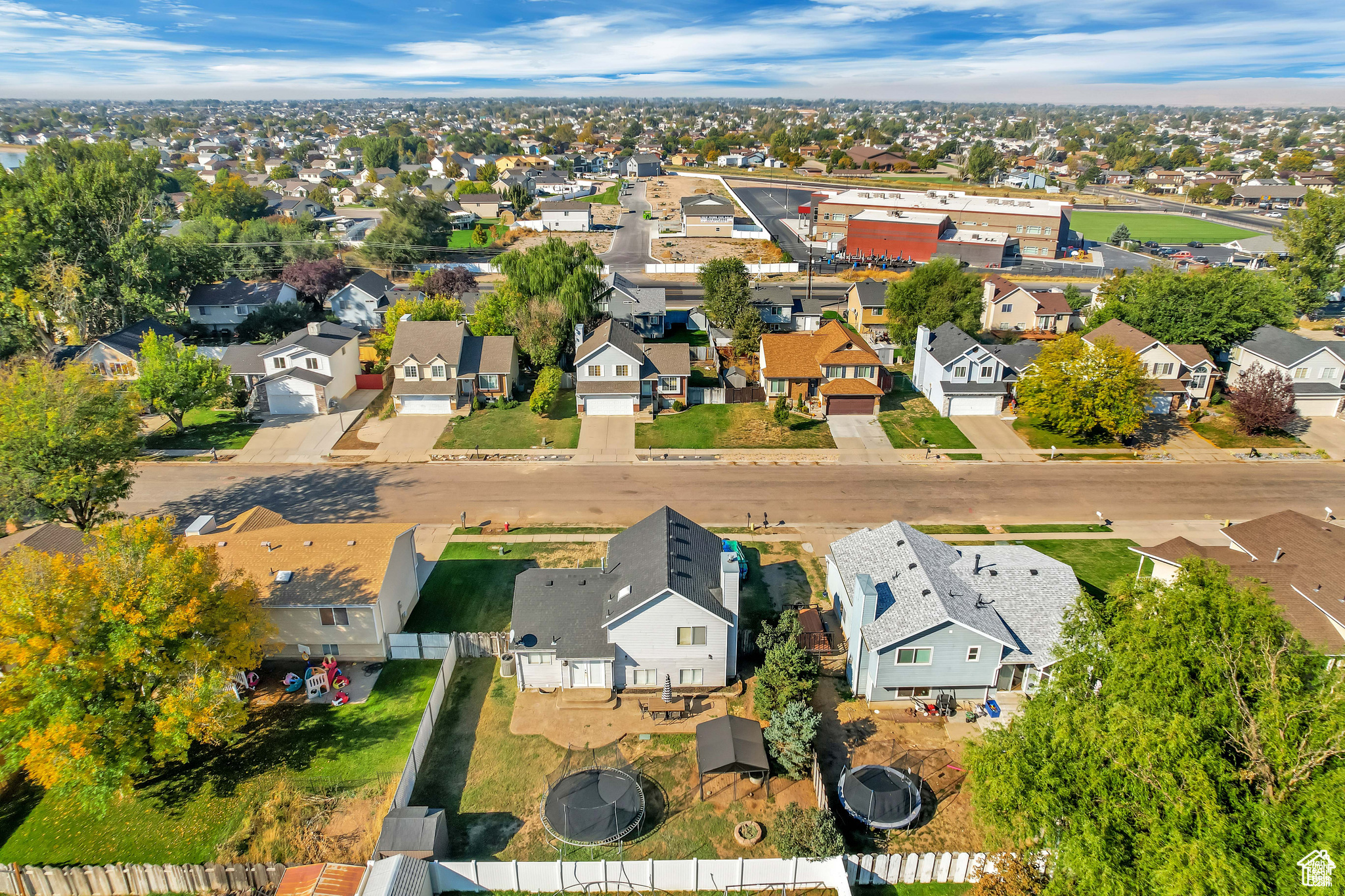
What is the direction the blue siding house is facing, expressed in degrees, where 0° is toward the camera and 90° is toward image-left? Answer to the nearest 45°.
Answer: approximately 180°

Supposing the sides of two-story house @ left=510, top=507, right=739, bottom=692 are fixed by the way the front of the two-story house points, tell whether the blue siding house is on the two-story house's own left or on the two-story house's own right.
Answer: on the two-story house's own right

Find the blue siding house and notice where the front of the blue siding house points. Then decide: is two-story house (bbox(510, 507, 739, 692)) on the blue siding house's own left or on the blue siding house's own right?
on the blue siding house's own left

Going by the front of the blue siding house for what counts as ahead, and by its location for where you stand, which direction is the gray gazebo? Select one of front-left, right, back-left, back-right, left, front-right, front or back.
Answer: back-left

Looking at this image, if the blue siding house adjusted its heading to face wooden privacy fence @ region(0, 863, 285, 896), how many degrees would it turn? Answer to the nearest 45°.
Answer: approximately 135° to its left

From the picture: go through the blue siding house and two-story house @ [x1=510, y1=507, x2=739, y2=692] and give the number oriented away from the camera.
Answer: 2

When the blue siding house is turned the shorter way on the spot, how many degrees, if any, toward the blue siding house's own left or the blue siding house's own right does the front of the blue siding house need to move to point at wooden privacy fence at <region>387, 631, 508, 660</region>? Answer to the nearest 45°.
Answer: approximately 90° to the blue siding house's own left

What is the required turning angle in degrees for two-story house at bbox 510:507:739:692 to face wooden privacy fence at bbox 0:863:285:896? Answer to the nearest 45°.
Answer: approximately 135° to its left

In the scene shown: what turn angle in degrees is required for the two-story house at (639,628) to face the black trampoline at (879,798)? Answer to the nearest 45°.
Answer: approximately 135° to its right

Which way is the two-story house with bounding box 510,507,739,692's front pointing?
away from the camera
